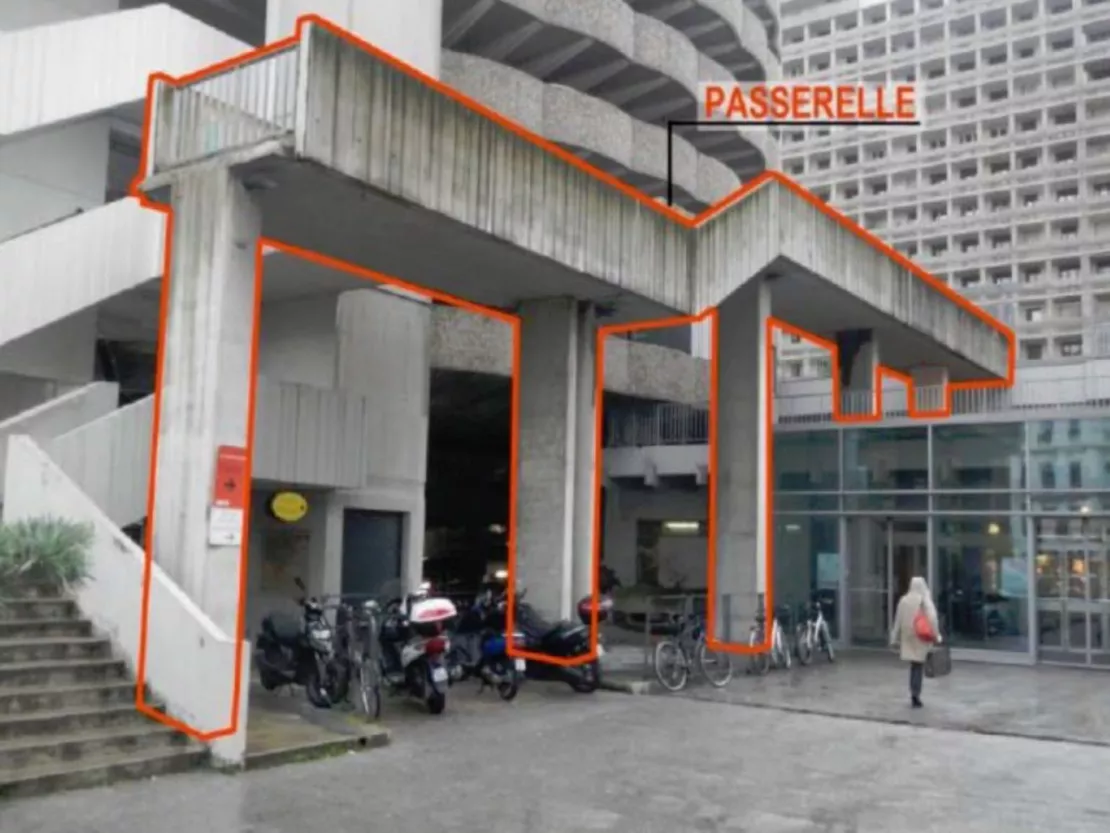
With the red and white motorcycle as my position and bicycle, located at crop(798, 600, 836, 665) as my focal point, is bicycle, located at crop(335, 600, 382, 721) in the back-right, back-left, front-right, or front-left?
back-left

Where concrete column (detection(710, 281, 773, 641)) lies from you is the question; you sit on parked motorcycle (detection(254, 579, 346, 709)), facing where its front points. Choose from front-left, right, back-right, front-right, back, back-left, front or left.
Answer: left

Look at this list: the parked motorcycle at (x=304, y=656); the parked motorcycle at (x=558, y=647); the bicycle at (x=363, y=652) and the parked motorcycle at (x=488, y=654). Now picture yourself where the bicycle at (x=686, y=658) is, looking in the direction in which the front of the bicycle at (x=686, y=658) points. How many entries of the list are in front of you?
4

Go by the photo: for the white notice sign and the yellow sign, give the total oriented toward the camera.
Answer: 2

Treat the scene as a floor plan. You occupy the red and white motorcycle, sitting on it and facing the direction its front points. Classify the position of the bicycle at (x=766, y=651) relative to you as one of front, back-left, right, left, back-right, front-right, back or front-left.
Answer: right

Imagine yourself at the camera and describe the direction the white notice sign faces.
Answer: facing the viewer

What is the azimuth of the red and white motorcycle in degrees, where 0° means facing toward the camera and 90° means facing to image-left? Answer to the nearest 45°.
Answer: approximately 135°

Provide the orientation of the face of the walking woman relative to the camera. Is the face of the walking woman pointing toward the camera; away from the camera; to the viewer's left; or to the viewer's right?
away from the camera

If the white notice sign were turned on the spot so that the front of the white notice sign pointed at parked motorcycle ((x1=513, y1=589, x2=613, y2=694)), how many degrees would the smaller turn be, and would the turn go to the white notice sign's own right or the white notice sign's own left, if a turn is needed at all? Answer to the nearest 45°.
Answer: approximately 135° to the white notice sign's own left

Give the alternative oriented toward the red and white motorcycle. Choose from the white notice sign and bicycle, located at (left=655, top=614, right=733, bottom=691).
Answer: the bicycle

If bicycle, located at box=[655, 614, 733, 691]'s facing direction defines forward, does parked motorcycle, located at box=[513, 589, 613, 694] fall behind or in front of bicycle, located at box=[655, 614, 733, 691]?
in front
